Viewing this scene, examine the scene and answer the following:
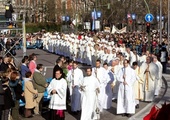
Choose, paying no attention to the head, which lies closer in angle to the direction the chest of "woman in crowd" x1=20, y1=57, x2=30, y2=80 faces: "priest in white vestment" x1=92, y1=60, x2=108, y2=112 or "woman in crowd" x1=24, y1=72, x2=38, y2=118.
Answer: the priest in white vestment

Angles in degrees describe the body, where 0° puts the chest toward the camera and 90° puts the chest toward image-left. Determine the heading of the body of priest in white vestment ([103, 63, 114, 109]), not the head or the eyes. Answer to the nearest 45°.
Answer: approximately 45°

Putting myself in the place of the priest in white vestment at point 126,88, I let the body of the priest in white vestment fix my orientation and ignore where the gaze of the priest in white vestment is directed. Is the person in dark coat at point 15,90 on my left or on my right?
on my right

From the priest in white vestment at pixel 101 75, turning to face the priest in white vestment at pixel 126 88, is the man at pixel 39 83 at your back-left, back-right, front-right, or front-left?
back-right
